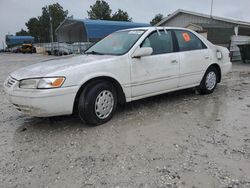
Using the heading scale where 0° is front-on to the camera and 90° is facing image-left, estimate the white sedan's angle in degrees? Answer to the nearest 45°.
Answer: approximately 45°

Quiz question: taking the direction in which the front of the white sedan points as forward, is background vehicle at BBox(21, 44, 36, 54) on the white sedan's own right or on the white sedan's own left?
on the white sedan's own right

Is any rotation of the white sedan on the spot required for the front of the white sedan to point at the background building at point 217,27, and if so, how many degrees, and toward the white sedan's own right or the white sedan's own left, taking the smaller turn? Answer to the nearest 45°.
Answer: approximately 180°
